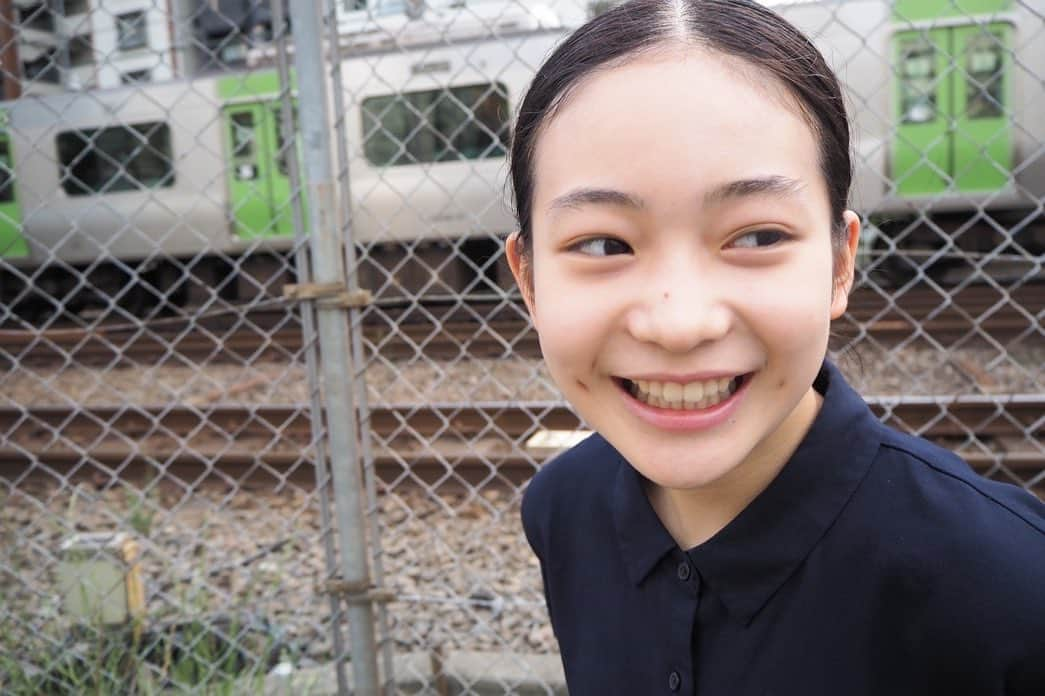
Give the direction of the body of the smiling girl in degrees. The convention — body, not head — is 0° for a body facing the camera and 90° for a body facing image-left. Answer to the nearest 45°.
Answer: approximately 45°

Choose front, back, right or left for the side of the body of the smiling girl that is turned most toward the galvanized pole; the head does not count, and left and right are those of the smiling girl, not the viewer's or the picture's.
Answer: right

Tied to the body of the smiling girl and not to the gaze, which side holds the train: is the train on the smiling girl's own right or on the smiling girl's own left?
on the smiling girl's own right

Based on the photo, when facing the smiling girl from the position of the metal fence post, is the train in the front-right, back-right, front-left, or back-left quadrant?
back-left

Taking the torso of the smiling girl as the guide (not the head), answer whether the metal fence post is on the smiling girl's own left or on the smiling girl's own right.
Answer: on the smiling girl's own right
